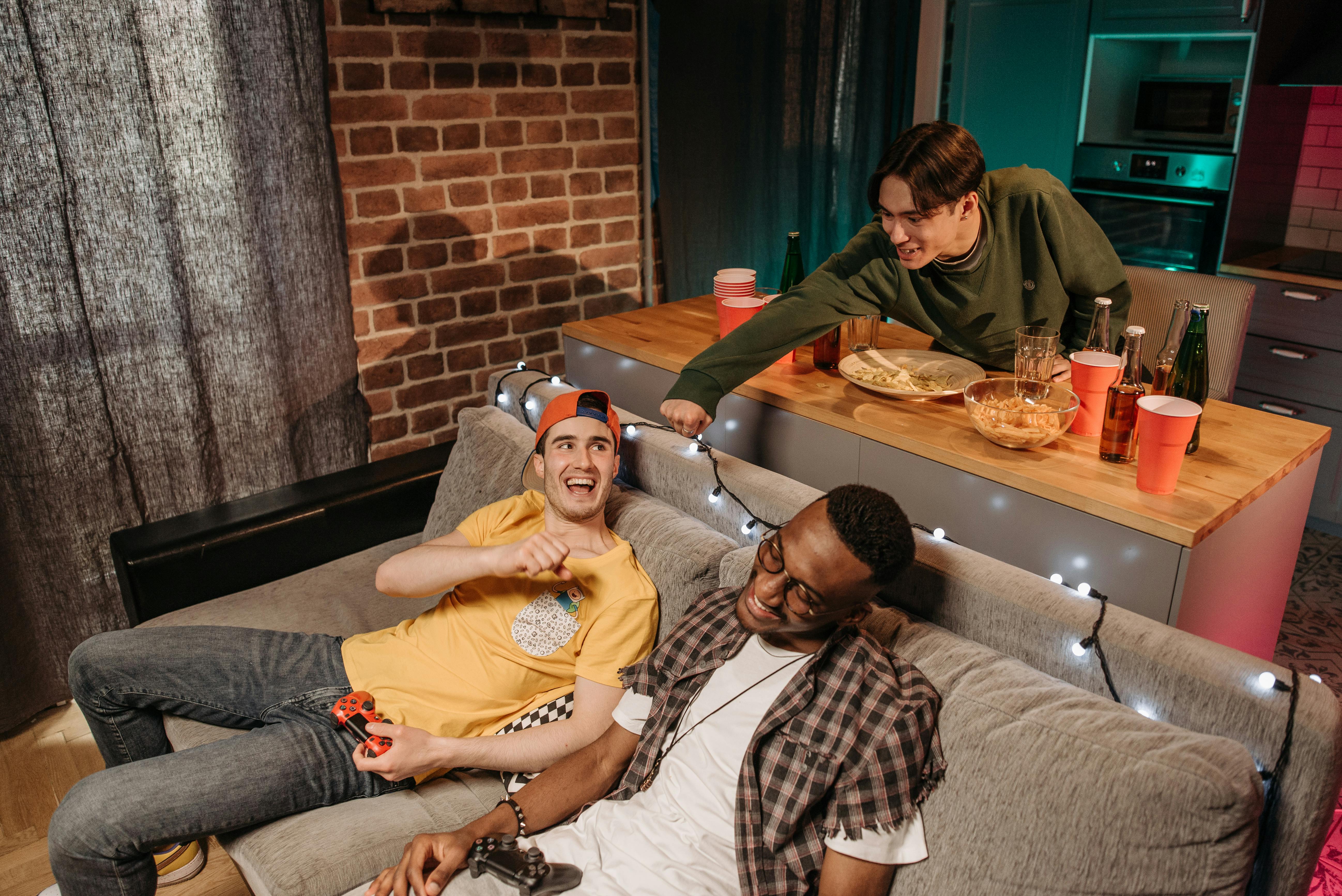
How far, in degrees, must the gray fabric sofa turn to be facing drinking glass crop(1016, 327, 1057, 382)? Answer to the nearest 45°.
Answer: approximately 135° to its right

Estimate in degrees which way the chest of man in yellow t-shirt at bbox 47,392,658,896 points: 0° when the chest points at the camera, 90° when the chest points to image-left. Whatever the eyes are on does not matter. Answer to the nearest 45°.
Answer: approximately 45°

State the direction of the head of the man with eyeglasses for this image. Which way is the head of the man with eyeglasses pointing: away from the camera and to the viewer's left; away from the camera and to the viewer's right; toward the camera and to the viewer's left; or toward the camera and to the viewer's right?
toward the camera and to the viewer's left

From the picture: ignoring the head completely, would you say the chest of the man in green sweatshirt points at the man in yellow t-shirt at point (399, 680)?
yes

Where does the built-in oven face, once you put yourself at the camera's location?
facing the viewer

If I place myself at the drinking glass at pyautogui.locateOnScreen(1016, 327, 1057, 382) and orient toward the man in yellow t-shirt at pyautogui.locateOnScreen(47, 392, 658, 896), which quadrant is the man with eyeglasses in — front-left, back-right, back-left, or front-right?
front-left

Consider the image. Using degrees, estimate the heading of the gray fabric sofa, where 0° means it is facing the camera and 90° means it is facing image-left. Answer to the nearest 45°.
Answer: approximately 45°

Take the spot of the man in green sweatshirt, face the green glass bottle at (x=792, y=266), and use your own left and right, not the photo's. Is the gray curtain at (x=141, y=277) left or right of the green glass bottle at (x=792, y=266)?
left

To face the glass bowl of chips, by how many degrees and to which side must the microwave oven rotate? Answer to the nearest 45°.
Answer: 0° — it already faces it

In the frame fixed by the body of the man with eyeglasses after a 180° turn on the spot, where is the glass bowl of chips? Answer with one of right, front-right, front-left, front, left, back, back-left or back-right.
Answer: front

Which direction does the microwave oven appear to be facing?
toward the camera

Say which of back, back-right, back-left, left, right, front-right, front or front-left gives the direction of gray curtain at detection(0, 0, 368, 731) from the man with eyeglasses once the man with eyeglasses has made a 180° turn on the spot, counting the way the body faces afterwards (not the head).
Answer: left

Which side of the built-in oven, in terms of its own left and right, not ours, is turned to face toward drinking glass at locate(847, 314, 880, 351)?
front

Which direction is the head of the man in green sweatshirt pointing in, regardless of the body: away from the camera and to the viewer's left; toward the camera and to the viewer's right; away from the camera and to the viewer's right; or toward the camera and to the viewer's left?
toward the camera and to the viewer's left

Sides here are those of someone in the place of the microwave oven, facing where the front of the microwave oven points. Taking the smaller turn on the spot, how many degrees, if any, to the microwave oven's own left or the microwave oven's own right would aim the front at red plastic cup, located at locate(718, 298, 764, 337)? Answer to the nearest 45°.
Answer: approximately 45° to the microwave oven's own right

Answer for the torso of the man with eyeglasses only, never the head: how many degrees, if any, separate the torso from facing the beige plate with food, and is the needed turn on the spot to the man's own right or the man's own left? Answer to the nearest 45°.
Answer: approximately 180°

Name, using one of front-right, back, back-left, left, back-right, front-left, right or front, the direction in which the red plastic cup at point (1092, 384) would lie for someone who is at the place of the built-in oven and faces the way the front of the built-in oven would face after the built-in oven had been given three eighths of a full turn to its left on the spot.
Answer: back-right

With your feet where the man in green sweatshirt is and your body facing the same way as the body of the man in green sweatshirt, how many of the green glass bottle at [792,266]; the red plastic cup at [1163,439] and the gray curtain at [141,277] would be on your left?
1
